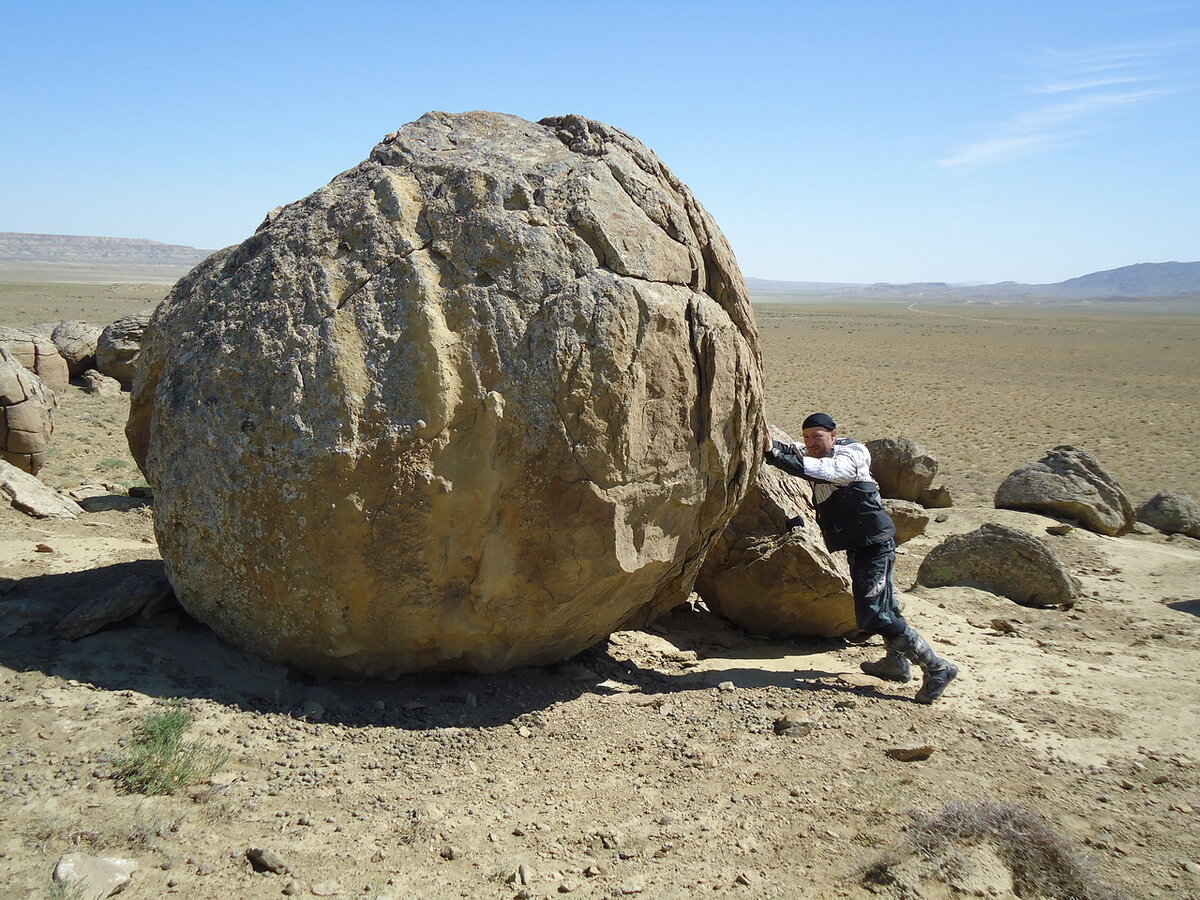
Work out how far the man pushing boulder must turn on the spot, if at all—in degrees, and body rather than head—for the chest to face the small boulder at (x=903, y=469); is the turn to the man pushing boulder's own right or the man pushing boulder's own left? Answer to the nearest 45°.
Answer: approximately 90° to the man pushing boulder's own right

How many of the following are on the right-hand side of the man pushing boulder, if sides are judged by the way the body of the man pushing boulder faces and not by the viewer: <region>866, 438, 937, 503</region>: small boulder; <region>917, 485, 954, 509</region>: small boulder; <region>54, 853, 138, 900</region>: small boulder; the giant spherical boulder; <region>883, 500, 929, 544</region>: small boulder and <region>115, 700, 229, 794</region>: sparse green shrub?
3

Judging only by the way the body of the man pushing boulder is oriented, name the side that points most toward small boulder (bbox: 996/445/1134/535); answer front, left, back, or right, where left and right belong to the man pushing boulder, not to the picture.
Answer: right

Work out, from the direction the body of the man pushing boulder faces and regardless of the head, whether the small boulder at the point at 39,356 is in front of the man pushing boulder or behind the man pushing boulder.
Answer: in front

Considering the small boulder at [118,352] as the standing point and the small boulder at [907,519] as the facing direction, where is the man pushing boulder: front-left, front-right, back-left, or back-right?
front-right

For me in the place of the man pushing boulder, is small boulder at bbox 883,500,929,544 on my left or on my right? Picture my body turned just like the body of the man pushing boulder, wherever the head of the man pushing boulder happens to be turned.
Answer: on my right

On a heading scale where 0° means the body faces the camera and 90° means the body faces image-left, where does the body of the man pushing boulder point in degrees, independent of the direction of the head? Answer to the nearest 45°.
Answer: approximately 90°

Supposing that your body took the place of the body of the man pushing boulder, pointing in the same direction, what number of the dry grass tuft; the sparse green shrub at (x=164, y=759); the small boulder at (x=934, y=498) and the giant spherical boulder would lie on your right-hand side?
1

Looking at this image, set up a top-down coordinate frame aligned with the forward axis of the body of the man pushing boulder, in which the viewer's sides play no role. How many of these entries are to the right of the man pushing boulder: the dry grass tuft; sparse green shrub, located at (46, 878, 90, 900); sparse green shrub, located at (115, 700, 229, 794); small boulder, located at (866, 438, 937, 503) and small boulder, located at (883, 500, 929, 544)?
2

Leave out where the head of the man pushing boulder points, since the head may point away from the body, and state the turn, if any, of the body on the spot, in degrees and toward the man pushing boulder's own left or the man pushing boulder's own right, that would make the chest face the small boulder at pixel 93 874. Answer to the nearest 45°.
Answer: approximately 45° to the man pushing boulder's own left

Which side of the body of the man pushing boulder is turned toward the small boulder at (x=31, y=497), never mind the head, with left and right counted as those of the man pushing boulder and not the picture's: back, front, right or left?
front

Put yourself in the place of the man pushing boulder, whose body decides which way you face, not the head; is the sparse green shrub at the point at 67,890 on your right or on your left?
on your left

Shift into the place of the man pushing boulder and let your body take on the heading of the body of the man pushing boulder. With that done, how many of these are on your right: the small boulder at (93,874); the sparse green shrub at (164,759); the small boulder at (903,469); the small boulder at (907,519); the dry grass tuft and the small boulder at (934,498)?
3

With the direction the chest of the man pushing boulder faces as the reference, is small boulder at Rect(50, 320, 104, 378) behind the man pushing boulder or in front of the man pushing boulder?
in front

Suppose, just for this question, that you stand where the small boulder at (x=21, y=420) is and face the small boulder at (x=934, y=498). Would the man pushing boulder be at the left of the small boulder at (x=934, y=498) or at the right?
right

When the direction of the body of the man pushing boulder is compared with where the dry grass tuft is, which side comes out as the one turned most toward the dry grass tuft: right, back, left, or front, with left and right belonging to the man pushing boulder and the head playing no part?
left

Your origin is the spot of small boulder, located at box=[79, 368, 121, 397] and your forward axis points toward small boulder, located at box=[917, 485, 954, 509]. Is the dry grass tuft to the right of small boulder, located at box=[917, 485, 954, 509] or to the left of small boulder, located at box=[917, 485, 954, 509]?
right

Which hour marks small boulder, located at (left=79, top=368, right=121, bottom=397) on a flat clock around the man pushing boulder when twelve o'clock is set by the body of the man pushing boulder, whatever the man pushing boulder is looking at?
The small boulder is roughly at 1 o'clock from the man pushing boulder.
